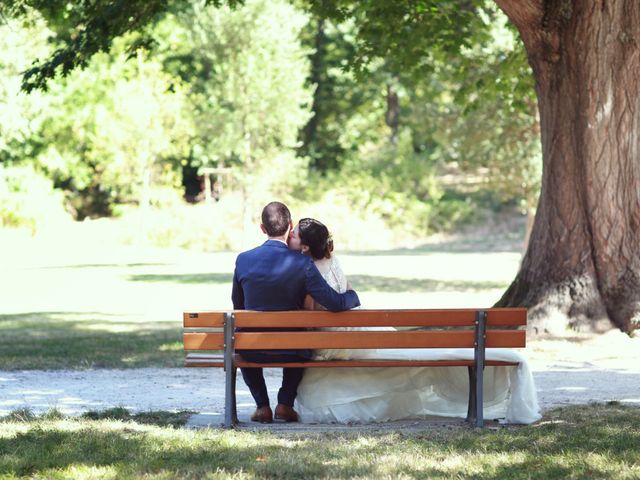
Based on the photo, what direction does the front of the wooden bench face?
away from the camera

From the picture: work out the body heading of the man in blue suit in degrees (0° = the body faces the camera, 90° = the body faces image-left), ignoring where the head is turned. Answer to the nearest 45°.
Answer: approximately 180°

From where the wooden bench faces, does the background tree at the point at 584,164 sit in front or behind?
in front

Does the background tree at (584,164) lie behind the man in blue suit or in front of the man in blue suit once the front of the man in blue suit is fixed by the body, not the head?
in front
